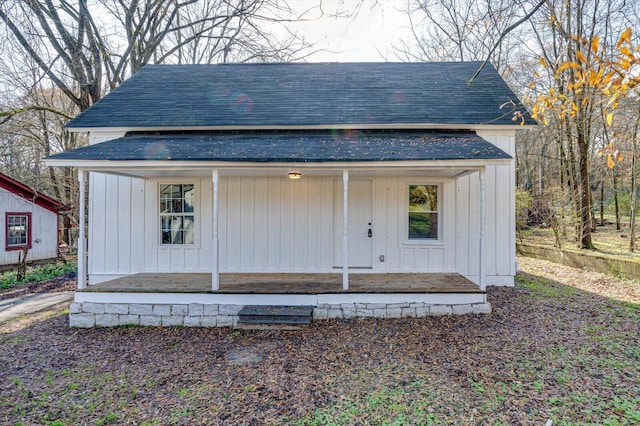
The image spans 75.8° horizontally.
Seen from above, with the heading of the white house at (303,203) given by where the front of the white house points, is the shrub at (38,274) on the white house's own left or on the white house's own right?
on the white house's own right

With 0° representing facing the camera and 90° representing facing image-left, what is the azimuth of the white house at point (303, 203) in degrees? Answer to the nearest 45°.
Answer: approximately 0°

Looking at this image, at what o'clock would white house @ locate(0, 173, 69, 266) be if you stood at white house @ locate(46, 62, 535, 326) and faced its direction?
white house @ locate(0, 173, 69, 266) is roughly at 4 o'clock from white house @ locate(46, 62, 535, 326).
